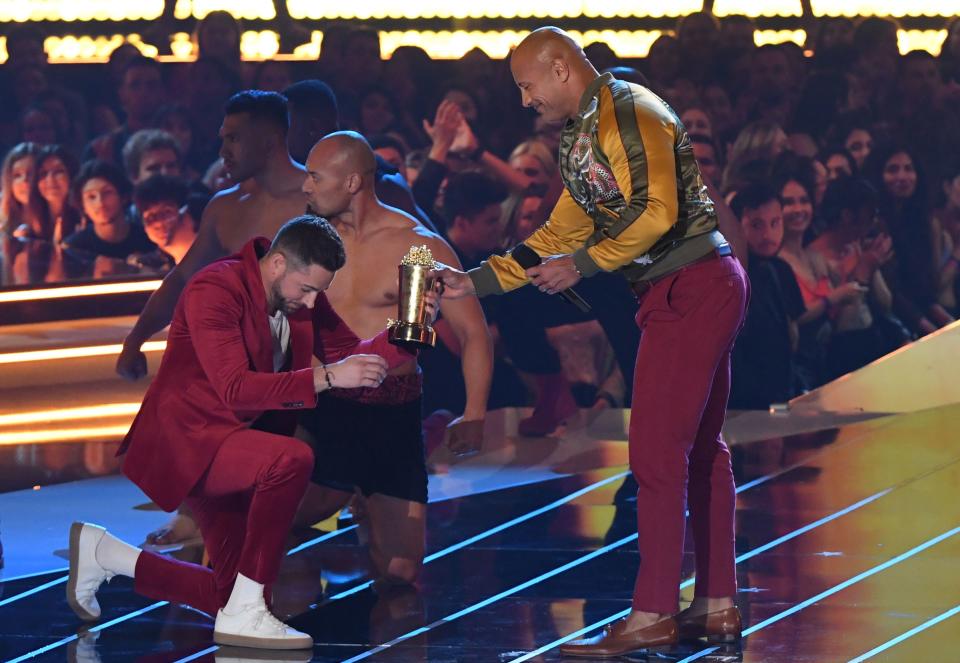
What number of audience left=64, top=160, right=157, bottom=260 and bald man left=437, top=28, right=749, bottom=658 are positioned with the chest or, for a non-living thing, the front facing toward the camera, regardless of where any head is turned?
1

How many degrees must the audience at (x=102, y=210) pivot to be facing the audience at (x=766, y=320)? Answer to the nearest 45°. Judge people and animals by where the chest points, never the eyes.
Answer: approximately 90° to their left

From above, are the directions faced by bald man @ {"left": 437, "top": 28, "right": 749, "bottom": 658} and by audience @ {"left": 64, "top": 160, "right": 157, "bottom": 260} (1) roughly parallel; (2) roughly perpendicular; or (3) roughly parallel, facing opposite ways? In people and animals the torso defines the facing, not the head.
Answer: roughly perpendicular

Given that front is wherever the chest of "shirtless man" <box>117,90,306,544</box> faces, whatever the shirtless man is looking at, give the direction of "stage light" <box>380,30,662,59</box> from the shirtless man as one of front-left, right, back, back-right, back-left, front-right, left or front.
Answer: back

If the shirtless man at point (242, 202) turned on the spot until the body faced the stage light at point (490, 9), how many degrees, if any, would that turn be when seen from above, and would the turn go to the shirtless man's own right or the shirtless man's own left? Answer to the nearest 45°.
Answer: approximately 180°

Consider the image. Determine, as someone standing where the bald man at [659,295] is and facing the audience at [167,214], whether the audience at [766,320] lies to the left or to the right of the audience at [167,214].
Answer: right

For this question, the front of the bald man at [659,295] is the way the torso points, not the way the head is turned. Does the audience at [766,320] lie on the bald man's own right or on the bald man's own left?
on the bald man's own right

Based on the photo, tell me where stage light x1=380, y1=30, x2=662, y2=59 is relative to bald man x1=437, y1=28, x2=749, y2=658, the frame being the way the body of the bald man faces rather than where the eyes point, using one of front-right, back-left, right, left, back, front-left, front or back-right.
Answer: right

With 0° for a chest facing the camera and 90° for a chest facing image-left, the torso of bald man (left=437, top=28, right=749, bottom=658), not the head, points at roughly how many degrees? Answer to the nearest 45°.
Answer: approximately 90°

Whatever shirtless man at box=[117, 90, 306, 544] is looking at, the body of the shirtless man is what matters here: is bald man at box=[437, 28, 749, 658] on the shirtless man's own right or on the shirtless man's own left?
on the shirtless man's own left

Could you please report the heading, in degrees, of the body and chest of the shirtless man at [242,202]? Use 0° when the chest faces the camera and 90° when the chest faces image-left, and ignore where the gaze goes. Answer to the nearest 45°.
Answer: approximately 45°
